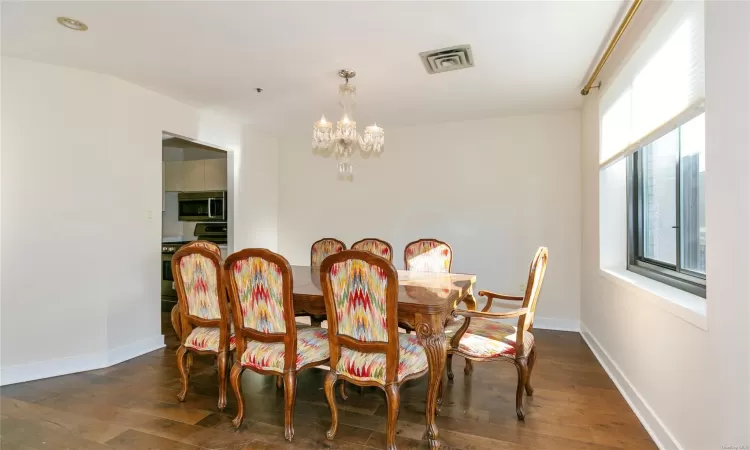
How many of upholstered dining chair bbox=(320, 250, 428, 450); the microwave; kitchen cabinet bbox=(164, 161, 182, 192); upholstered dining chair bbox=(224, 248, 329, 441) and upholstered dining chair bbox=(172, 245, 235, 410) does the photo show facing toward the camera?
2

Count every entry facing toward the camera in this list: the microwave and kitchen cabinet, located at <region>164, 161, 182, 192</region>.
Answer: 2

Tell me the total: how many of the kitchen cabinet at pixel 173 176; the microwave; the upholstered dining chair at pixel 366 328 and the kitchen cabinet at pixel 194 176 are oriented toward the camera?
3

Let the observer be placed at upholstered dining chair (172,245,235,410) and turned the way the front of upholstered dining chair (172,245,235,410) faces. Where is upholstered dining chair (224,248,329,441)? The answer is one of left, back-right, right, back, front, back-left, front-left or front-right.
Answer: right

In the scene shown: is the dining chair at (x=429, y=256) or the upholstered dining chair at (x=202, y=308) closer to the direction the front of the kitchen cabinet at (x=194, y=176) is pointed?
the upholstered dining chair

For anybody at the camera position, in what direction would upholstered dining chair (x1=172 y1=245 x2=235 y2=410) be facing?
facing away from the viewer and to the right of the viewer

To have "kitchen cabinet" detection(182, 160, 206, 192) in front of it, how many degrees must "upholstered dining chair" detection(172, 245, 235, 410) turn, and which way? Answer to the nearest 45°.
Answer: approximately 45° to its left

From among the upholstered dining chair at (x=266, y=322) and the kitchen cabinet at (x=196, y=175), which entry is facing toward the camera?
the kitchen cabinet

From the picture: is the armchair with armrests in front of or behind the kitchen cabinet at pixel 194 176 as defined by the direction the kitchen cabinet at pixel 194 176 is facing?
in front

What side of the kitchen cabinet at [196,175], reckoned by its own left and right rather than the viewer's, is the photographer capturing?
front

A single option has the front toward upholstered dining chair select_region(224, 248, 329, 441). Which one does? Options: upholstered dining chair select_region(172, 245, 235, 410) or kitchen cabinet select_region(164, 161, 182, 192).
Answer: the kitchen cabinet

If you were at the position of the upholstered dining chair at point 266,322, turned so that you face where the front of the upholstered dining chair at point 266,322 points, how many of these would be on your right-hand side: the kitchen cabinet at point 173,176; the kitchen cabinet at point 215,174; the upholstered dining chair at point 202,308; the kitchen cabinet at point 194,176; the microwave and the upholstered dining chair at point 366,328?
1

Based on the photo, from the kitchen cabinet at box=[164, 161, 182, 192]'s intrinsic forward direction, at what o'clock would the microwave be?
The microwave is roughly at 11 o'clock from the kitchen cabinet.

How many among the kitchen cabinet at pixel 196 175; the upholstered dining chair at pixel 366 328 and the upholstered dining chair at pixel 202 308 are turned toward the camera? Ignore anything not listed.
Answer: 1

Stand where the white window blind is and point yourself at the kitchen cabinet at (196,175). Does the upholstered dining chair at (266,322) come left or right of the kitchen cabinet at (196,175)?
left

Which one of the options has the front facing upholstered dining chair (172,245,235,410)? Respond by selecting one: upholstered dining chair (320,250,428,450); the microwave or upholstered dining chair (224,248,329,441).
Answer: the microwave

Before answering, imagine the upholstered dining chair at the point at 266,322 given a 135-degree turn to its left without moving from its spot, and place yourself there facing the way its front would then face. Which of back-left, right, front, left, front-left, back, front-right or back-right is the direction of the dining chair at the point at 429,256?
back-right

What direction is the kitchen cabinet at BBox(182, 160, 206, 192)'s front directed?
toward the camera

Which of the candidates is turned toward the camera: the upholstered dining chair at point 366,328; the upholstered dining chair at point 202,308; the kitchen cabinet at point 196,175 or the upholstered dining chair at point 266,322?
the kitchen cabinet
